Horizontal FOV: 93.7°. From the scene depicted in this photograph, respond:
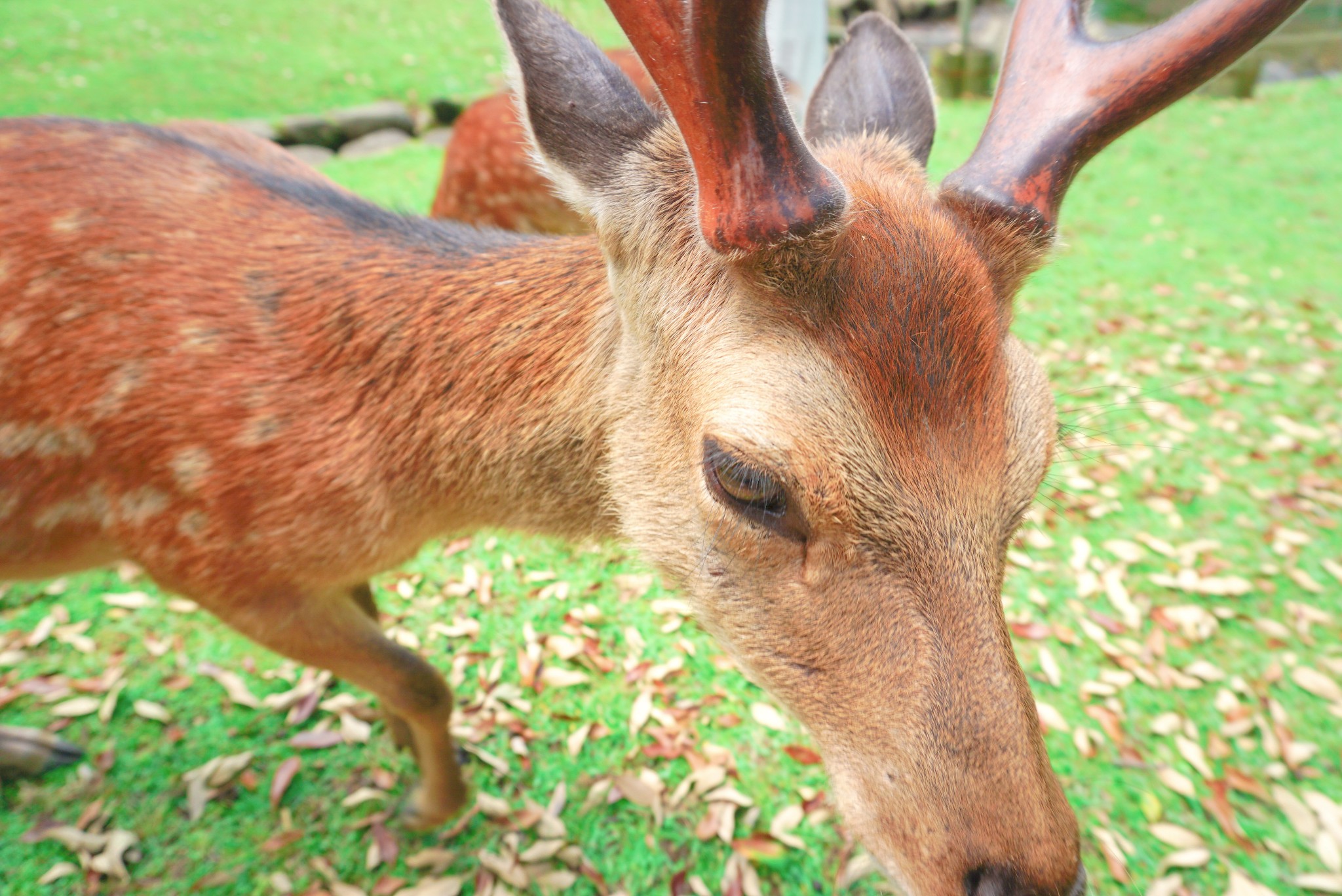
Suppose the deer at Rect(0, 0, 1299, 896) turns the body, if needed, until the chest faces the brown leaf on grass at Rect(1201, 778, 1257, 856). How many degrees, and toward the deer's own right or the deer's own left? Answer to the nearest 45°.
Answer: approximately 45° to the deer's own left

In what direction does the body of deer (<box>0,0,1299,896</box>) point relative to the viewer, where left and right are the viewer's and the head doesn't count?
facing the viewer and to the right of the viewer

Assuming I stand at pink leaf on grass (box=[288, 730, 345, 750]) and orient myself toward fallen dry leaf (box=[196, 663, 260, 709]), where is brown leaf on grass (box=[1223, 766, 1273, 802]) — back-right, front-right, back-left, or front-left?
back-right
